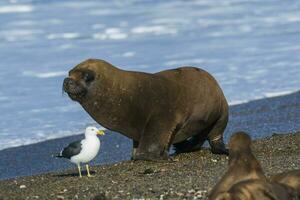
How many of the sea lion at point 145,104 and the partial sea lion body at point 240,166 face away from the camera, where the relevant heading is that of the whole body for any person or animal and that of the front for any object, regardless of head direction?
1

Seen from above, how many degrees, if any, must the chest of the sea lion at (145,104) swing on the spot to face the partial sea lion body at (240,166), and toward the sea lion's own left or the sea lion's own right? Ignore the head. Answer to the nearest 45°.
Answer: approximately 90° to the sea lion's own left

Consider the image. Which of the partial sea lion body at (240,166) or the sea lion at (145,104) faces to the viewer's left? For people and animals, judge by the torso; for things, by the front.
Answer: the sea lion

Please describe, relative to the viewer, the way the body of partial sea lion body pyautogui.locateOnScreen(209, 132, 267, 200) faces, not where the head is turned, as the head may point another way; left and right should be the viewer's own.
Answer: facing away from the viewer

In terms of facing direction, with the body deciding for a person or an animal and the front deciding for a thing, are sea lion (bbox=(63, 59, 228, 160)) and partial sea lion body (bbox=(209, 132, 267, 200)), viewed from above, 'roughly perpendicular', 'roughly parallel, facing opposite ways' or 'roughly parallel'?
roughly perpendicular

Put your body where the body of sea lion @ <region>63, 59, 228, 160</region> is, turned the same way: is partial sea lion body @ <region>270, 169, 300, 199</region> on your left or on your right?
on your left

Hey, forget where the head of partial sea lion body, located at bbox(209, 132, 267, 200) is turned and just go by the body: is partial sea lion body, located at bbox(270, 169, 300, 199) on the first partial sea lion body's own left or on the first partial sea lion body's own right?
on the first partial sea lion body's own right

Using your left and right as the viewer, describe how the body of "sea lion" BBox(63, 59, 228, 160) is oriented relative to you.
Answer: facing to the left of the viewer
